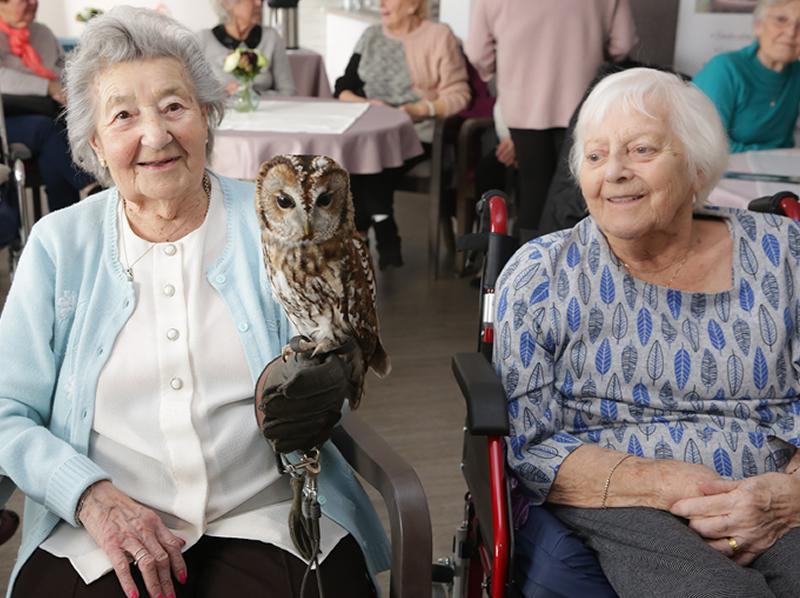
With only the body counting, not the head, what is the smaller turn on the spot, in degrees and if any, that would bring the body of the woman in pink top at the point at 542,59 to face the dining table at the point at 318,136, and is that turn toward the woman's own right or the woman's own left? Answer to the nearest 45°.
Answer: approximately 90° to the woman's own left

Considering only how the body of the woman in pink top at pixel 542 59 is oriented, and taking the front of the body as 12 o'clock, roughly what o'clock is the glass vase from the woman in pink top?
The glass vase is roughly at 9 o'clock from the woman in pink top.

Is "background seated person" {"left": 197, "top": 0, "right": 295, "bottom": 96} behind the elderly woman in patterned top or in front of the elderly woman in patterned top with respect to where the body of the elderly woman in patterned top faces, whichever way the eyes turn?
behind

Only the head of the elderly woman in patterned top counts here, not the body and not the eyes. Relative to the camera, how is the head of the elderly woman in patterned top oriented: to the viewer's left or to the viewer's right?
to the viewer's left

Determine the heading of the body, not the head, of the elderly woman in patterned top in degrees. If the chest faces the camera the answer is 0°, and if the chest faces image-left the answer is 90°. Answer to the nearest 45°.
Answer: approximately 0°

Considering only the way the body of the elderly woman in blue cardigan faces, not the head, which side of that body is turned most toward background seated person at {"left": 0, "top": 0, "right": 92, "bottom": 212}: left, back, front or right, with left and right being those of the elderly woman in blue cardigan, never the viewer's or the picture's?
back

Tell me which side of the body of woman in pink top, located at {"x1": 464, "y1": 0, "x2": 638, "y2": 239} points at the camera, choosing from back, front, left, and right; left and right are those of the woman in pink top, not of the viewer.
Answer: back

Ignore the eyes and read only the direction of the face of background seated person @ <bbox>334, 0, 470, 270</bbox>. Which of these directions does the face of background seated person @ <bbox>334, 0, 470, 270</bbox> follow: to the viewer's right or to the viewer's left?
to the viewer's left

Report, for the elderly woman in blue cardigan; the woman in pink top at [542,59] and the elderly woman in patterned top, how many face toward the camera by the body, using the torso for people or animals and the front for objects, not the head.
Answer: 2
